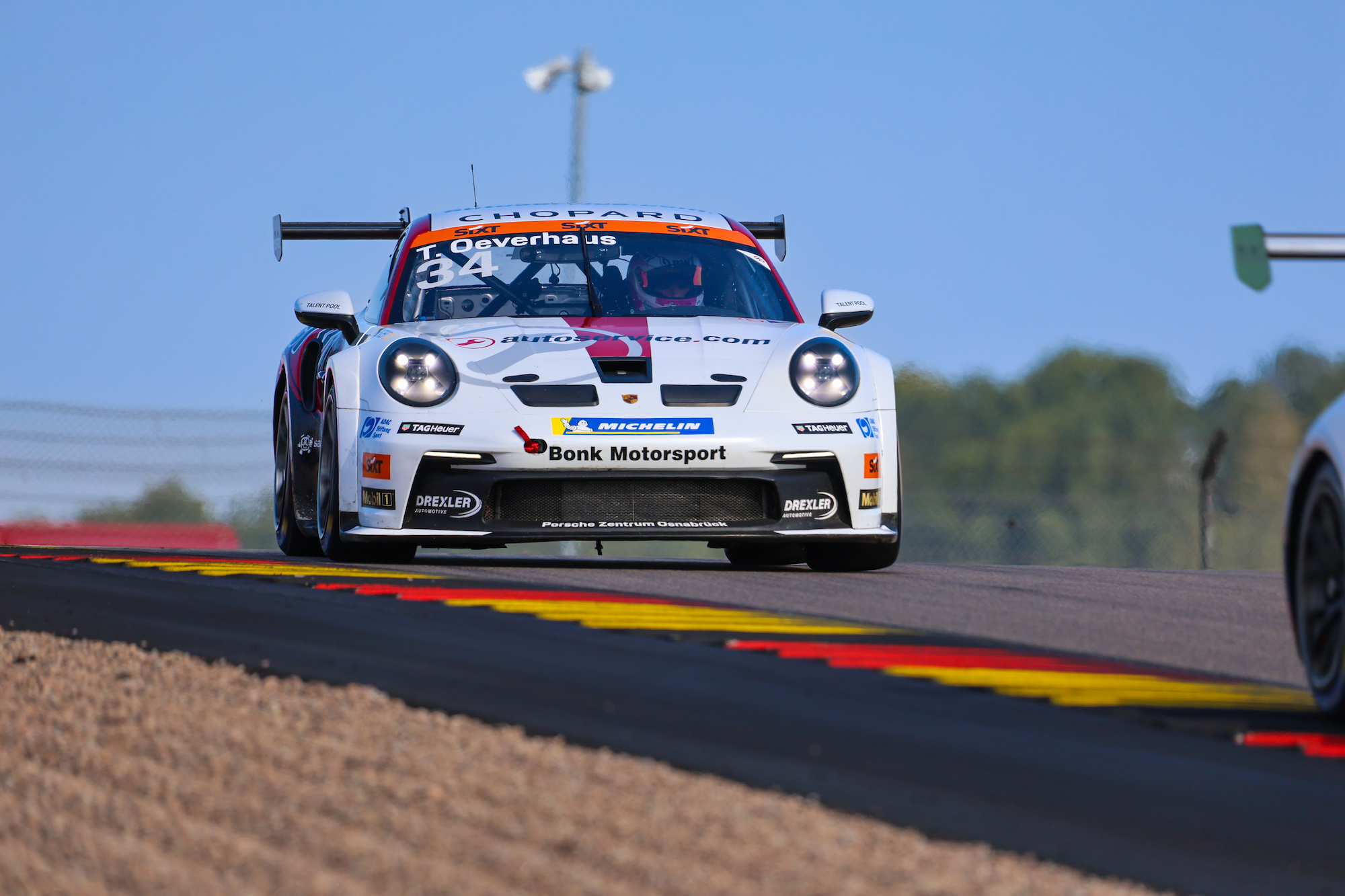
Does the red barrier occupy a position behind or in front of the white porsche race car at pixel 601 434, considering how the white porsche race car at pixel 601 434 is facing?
behind

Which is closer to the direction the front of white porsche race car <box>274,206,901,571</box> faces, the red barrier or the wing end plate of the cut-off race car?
the wing end plate of the cut-off race car

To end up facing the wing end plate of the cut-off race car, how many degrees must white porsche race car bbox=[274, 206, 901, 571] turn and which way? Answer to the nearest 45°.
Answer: approximately 45° to its left

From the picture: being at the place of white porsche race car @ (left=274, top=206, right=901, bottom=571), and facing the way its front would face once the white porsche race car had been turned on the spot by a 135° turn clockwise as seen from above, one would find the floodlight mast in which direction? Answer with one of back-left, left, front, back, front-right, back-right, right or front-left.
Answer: front-right

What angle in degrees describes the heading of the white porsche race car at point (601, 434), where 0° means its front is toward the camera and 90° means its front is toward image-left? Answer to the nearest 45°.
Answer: approximately 0°
